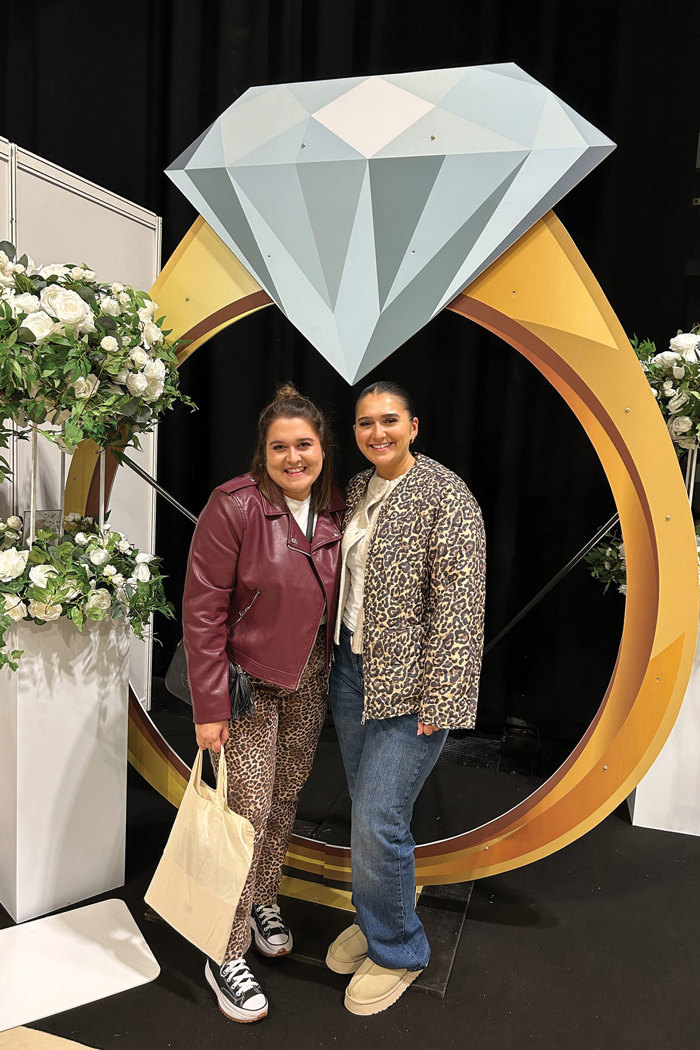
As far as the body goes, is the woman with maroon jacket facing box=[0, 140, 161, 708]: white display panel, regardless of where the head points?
no

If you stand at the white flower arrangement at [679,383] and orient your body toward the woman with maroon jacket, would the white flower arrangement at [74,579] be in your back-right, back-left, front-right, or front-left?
front-right

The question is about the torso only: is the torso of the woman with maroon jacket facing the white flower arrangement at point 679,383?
no

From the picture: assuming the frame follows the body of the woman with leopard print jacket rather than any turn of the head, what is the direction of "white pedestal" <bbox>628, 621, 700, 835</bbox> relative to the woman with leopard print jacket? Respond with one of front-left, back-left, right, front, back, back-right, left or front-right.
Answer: back

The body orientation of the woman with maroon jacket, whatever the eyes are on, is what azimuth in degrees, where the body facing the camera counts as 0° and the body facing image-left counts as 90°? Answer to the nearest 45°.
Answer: approximately 315°

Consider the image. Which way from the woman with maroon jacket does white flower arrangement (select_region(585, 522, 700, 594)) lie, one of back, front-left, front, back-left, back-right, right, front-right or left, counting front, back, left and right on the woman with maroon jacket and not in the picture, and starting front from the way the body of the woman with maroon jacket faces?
left

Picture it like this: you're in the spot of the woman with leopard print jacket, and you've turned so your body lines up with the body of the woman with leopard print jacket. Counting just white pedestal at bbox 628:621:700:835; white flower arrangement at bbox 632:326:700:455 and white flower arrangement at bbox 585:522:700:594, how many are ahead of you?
0

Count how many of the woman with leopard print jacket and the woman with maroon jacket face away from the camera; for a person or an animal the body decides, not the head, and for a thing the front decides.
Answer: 0

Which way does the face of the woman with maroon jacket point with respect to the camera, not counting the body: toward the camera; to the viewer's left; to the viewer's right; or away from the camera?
toward the camera

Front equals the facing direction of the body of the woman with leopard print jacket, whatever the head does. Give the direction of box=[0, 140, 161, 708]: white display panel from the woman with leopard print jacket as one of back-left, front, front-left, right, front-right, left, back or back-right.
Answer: right
